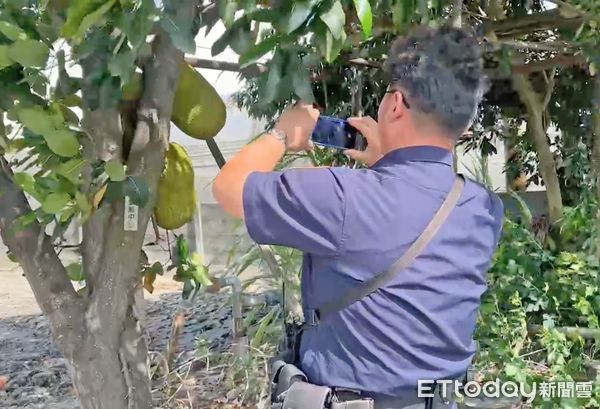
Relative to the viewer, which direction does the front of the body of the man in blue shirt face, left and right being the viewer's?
facing away from the viewer and to the left of the viewer

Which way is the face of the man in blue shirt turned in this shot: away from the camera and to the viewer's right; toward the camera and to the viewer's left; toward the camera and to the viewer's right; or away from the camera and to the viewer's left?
away from the camera and to the viewer's left
